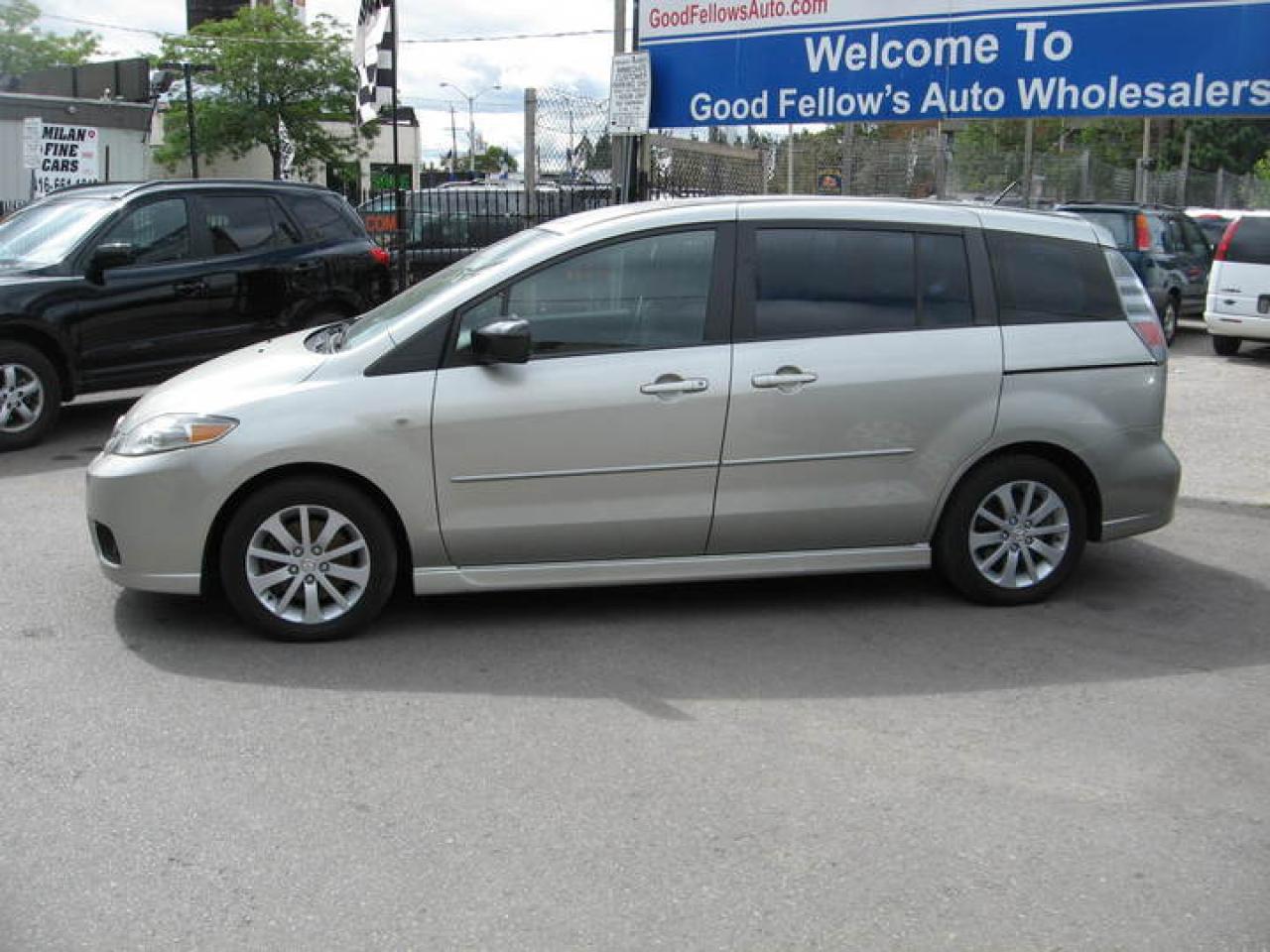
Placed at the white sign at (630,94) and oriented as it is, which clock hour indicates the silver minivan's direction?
The silver minivan is roughly at 12 o'clock from the white sign.

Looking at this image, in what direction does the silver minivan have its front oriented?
to the viewer's left

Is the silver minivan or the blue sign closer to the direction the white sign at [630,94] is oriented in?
the silver minivan

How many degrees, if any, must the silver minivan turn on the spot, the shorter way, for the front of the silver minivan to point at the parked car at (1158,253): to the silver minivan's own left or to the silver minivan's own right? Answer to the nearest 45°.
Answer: approximately 135° to the silver minivan's own right

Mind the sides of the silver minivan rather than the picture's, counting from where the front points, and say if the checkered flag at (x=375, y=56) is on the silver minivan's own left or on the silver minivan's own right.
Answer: on the silver minivan's own right

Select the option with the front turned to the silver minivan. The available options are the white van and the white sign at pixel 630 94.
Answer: the white sign

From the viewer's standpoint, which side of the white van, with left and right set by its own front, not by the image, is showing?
back

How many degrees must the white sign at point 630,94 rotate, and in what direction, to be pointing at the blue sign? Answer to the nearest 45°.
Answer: approximately 90° to its left

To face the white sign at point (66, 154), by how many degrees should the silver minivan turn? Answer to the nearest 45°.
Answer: approximately 45° to its right

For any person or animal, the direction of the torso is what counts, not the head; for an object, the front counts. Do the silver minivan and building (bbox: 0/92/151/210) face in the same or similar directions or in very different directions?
very different directions

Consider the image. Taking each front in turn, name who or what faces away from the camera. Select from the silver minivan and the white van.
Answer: the white van

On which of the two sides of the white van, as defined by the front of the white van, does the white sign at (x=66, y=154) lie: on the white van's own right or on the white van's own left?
on the white van's own left

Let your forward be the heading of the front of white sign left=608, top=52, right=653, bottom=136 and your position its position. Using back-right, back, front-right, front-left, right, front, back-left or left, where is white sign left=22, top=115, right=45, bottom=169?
back-right

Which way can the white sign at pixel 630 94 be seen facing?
toward the camera

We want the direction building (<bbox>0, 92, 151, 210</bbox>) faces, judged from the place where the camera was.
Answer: facing the viewer and to the right of the viewer
